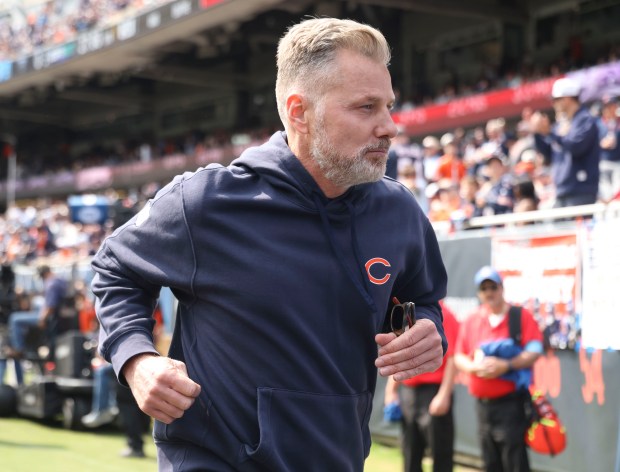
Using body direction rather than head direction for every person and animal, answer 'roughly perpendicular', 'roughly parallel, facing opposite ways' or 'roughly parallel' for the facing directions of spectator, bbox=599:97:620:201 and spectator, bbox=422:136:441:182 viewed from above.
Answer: roughly parallel

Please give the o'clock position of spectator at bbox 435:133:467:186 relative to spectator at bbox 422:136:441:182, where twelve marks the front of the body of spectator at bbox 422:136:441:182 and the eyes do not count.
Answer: spectator at bbox 435:133:467:186 is roughly at 10 o'clock from spectator at bbox 422:136:441:182.

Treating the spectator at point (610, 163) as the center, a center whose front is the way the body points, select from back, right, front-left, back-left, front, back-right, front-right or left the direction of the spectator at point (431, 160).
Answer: right

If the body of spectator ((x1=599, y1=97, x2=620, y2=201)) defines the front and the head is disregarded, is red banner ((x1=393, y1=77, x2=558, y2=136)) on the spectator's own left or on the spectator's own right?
on the spectator's own right

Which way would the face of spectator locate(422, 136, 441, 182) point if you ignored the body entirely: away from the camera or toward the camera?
toward the camera

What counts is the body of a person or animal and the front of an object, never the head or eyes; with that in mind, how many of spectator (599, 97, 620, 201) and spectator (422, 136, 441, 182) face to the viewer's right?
0

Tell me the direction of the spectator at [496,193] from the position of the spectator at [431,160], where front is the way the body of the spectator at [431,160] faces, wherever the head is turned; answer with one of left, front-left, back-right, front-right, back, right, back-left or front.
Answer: front-left

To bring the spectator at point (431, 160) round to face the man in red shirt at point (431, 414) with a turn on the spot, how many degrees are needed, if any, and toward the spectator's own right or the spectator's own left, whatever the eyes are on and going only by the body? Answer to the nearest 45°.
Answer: approximately 45° to the spectator's own left

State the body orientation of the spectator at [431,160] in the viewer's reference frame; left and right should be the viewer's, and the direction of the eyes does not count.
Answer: facing the viewer and to the left of the viewer

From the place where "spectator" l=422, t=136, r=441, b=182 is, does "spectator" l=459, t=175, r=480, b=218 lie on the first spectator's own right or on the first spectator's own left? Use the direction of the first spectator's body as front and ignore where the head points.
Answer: on the first spectator's own left

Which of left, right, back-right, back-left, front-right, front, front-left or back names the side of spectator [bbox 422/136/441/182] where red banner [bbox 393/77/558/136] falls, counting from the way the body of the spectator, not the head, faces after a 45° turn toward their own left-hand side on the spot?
back

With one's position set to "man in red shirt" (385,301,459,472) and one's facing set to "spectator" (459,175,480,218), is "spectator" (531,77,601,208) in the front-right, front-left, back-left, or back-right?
front-right
